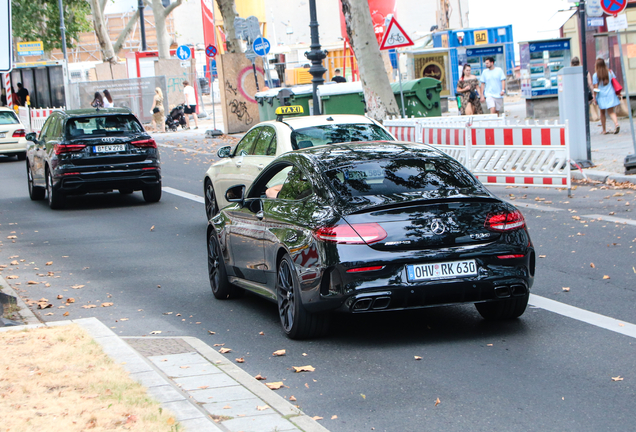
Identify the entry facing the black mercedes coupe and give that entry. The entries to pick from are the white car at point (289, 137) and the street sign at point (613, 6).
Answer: the street sign

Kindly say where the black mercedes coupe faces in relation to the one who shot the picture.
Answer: facing away from the viewer and to the left of the viewer

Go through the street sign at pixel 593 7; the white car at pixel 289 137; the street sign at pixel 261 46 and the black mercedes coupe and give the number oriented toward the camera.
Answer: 2

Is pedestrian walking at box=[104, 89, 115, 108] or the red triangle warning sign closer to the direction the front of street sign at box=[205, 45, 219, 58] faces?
the red triangle warning sign

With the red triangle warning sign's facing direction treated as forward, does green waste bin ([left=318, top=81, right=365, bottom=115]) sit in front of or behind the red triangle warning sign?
behind

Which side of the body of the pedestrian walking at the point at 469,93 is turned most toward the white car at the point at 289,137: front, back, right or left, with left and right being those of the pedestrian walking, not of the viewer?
front

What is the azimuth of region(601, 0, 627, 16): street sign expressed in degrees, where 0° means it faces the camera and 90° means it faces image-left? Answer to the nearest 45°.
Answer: approximately 0°

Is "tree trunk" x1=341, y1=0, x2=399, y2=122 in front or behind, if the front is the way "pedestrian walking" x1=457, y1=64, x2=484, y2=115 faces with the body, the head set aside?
in front

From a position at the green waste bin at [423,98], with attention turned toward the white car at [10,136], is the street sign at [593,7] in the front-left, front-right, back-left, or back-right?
back-left

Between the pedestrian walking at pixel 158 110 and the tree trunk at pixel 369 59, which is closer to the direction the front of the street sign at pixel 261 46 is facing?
the tree trunk

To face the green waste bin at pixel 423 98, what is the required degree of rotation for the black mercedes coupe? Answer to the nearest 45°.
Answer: approximately 45° to its right
